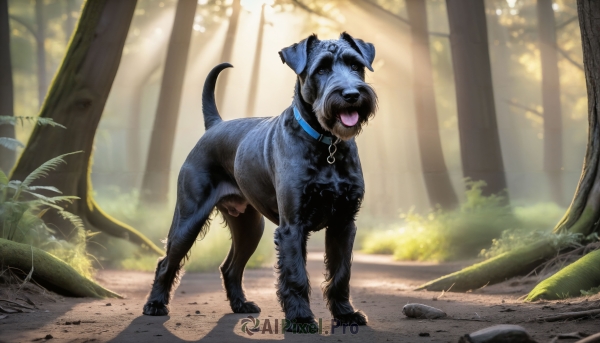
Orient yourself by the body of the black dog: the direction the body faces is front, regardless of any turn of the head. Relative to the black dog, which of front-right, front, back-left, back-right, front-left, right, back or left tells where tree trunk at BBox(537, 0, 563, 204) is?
left

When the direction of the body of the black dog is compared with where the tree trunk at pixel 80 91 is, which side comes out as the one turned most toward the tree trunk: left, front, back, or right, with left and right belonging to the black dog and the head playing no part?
back

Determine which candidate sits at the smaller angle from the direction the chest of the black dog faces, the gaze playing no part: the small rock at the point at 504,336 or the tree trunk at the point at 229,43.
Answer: the small rock

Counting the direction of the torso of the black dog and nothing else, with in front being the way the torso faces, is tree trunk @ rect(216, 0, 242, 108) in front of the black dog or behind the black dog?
behind

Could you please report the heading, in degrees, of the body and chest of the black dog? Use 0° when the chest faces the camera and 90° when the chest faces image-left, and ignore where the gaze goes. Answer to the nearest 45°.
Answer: approximately 315°

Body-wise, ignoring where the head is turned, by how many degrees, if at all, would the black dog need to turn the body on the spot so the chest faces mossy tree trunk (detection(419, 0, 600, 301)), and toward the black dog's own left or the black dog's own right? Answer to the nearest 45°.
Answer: approximately 90° to the black dog's own left

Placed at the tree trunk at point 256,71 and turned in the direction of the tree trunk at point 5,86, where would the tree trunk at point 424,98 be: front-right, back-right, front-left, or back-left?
back-left

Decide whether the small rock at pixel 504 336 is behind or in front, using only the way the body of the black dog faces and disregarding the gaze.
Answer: in front

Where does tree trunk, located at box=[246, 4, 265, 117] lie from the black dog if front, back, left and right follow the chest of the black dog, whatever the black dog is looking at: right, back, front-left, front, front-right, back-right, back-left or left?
back-left

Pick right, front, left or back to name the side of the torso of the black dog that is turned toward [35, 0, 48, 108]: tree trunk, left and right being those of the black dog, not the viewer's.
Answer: back

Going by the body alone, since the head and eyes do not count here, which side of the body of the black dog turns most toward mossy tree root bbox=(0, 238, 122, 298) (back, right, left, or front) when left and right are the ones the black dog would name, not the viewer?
back

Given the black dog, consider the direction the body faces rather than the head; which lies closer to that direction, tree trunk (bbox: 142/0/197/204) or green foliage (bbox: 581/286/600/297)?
the green foliage

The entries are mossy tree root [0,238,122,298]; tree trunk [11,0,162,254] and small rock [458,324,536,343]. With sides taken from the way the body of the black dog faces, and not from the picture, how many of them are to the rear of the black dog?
2

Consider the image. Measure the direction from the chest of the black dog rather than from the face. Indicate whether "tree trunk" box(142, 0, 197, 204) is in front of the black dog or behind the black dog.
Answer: behind

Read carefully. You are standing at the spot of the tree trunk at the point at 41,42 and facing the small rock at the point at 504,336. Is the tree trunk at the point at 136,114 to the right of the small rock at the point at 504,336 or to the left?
left

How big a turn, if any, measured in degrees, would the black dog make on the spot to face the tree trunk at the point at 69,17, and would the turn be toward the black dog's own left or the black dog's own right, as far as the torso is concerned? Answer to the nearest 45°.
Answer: approximately 180°

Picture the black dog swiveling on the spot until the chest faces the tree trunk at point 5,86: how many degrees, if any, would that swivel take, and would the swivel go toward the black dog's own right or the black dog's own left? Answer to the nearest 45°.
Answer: approximately 180°
